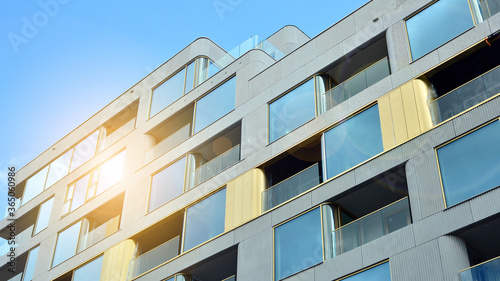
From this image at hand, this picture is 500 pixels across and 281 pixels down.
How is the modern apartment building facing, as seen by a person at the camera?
facing the viewer and to the left of the viewer
